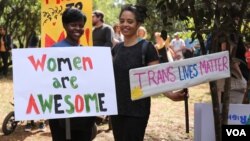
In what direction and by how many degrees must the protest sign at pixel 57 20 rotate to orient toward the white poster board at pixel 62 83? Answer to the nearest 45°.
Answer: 0° — it already faces it

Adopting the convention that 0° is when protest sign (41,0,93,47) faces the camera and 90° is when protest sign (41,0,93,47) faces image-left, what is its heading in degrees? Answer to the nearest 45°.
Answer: approximately 0°

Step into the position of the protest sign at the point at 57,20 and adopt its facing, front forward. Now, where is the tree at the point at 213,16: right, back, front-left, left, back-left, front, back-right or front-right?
front-left

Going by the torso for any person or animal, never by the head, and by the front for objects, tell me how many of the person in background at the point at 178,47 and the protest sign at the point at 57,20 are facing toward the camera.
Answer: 2
